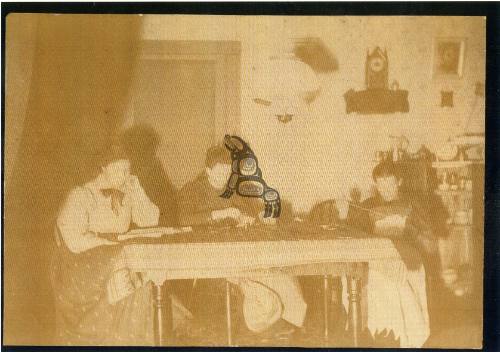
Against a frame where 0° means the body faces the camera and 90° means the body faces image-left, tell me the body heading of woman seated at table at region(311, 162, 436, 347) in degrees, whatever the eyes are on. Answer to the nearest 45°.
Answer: approximately 45°

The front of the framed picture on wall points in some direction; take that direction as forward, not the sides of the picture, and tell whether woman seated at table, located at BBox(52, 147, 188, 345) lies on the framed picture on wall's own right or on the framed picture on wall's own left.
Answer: on the framed picture on wall's own right

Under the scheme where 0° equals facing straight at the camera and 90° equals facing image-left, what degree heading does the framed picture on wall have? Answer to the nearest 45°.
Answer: approximately 0°

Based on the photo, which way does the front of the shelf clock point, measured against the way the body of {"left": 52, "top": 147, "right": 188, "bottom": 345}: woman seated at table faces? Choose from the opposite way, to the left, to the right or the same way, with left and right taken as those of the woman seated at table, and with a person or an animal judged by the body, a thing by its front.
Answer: to the right

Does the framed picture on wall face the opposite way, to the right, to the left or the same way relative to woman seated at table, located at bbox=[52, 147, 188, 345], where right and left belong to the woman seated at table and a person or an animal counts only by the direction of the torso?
to the right

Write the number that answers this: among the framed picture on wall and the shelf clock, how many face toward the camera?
2

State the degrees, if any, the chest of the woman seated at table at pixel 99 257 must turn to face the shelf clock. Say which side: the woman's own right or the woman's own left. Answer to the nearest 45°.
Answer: approximately 45° to the woman's own left

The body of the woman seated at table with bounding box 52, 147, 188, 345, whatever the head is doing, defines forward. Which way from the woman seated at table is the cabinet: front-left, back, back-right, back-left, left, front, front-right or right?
front-left

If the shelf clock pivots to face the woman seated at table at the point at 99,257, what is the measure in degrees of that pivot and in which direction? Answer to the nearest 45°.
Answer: approximately 90° to its right
